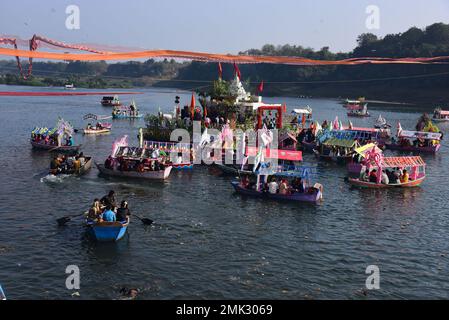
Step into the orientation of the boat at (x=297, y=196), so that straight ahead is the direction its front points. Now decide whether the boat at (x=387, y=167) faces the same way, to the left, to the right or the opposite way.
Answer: the same way

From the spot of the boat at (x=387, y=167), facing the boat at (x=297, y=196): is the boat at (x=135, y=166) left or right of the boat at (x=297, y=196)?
right

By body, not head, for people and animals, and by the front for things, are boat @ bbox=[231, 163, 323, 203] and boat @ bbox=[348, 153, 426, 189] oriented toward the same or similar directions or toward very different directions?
same or similar directions

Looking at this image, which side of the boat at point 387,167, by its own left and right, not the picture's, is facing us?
left

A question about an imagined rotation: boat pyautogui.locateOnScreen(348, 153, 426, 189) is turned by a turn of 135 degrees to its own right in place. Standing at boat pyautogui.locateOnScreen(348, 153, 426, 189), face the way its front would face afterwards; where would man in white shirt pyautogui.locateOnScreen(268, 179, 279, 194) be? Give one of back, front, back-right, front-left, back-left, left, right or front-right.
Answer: back

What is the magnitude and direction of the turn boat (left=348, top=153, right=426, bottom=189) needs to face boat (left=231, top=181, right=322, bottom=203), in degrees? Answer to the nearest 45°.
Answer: approximately 45° to its left
